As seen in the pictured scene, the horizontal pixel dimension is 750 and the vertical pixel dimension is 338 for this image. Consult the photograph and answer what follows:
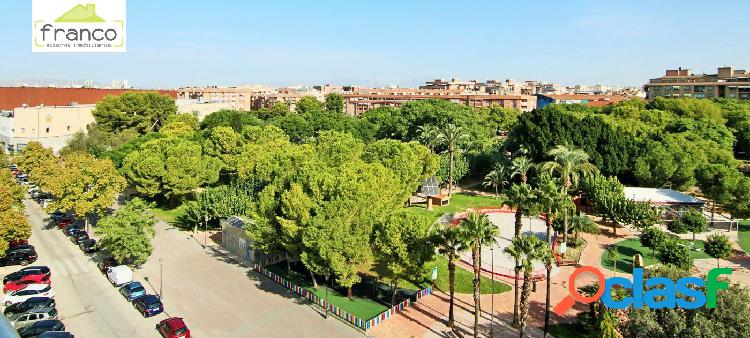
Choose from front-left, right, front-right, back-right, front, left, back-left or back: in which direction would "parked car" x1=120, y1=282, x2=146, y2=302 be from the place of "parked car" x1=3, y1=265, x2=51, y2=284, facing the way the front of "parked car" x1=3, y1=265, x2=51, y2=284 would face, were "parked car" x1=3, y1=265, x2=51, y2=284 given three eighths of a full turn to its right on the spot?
right

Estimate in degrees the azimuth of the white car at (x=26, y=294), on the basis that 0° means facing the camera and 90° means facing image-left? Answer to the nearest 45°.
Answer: approximately 90°

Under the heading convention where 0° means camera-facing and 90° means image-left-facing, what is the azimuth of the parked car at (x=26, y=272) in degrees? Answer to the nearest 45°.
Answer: approximately 90°

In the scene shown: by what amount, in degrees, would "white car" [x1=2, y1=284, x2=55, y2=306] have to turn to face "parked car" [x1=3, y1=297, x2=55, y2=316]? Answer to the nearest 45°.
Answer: approximately 90° to its left

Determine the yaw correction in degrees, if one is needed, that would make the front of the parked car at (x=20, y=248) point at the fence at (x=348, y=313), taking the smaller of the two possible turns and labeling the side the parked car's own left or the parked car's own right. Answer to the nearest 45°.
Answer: approximately 135° to the parked car's own left

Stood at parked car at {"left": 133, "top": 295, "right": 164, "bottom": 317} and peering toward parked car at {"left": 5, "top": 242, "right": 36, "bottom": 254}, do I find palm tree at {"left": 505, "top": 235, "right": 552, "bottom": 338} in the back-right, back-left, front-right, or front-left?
back-right

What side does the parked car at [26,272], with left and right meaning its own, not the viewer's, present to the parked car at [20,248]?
right

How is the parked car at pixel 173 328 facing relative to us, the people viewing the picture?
facing away from the viewer and to the left of the viewer

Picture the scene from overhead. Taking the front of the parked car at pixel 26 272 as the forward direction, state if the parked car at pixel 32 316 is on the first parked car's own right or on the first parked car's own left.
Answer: on the first parked car's own left

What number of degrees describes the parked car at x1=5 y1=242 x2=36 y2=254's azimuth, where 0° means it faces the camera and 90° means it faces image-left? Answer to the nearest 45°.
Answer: approximately 90°
